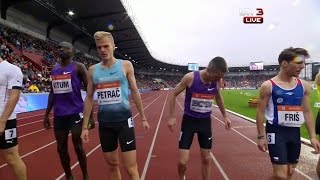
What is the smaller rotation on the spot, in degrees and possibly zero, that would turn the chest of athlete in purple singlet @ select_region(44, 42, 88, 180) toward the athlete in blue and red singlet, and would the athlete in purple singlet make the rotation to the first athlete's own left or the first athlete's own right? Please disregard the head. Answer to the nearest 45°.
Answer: approximately 90° to the first athlete's own left

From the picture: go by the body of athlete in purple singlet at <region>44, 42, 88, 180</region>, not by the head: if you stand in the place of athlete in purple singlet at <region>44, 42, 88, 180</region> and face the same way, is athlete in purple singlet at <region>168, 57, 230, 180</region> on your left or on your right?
on your left
